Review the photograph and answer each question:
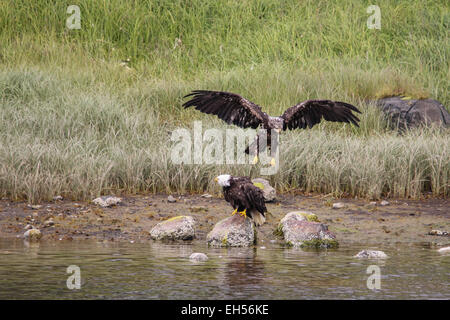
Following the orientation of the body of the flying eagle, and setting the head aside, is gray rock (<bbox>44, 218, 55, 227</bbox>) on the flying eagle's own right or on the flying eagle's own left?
on the flying eagle's own right

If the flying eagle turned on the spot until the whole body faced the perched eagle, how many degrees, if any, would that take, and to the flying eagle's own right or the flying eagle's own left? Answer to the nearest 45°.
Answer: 0° — it already faces it

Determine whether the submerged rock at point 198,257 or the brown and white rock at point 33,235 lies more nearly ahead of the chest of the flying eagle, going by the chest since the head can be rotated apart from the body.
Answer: the submerged rock

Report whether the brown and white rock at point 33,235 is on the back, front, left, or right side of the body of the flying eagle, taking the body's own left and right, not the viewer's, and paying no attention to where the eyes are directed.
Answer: right

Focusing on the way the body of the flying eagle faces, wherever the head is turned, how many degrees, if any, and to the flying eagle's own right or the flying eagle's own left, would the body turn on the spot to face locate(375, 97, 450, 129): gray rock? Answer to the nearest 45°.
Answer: approximately 135° to the flying eagle's own left

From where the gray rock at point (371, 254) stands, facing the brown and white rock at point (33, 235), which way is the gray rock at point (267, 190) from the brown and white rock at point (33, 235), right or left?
right

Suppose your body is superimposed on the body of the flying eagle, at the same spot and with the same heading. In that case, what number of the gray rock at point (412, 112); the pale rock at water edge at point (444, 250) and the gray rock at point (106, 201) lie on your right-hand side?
1

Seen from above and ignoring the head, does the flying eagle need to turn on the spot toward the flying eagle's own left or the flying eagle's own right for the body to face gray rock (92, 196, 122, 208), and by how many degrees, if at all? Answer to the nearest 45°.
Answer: approximately 90° to the flying eagle's own right

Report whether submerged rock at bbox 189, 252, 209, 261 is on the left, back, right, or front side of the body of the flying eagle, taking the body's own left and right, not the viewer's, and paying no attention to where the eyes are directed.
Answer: front

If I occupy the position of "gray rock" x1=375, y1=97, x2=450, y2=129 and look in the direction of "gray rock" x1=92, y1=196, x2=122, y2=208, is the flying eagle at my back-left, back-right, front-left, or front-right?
front-left

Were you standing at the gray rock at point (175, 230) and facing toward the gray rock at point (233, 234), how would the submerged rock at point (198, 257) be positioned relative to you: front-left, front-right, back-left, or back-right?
front-right

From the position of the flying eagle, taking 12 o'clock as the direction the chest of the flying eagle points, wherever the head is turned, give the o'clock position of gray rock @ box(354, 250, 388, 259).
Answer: The gray rock is roughly at 11 o'clock from the flying eagle.

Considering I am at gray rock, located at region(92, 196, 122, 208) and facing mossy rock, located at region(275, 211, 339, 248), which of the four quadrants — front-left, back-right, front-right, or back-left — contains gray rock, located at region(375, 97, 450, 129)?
front-left

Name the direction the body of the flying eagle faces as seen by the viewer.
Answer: toward the camera
